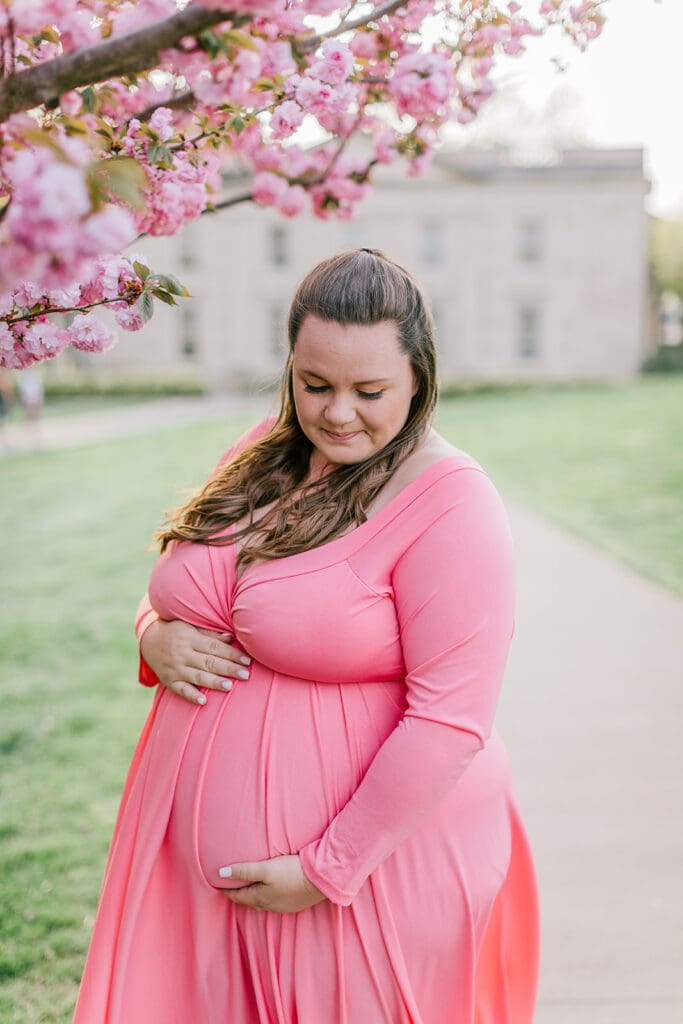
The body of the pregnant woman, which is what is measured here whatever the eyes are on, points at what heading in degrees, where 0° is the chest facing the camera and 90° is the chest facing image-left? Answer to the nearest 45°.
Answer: approximately 45°

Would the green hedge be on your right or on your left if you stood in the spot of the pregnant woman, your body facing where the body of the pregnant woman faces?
on your right
